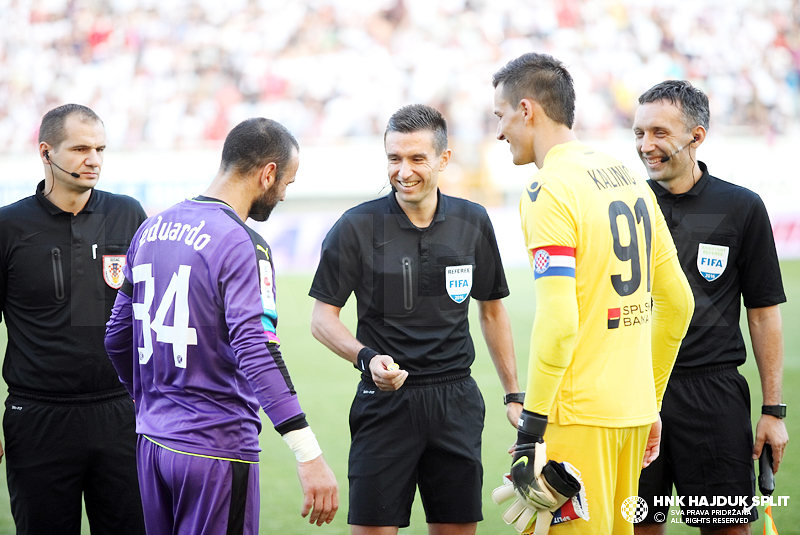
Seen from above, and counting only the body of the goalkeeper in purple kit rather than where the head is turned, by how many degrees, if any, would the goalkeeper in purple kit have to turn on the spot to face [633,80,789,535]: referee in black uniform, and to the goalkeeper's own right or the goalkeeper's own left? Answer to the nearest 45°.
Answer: approximately 45° to the goalkeeper's own right

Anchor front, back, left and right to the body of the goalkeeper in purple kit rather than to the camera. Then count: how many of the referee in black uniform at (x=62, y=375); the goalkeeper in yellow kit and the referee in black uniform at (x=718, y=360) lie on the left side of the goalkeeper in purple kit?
1

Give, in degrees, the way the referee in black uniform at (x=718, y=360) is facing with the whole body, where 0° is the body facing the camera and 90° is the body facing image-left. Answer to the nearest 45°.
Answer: approximately 45°

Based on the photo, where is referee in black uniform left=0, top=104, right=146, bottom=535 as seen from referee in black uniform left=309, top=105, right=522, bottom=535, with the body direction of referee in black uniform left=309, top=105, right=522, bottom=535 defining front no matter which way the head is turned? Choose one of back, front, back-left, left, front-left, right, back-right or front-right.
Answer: right

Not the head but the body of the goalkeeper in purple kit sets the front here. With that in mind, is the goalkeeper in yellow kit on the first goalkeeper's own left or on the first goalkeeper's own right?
on the first goalkeeper's own right

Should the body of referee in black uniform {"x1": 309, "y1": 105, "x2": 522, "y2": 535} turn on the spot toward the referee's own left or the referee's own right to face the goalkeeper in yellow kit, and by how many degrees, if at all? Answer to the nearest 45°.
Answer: approximately 45° to the referee's own left

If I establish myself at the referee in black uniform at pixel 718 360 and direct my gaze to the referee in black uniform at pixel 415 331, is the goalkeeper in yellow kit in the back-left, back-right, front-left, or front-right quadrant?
front-left

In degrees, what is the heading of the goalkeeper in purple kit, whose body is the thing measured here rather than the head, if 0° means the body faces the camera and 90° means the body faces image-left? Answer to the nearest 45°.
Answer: approximately 225°

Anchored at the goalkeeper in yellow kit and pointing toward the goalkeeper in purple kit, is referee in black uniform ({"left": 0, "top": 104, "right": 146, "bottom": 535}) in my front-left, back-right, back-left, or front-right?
front-right

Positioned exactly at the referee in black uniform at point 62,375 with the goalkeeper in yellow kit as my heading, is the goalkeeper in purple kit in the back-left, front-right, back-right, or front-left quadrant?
front-right

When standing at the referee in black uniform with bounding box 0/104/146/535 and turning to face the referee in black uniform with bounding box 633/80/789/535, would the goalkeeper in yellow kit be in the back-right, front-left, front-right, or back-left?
front-right

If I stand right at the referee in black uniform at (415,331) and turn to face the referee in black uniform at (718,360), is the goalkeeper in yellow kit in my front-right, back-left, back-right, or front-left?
front-right

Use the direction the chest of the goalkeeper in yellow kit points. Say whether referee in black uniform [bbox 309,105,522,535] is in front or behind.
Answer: in front

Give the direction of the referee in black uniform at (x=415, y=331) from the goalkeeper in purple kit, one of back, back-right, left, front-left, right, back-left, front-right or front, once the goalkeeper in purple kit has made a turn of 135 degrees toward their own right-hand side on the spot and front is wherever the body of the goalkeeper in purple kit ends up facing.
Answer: back-left

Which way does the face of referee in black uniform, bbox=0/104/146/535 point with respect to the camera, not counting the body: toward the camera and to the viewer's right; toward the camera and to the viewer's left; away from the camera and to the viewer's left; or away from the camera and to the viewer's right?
toward the camera and to the viewer's right

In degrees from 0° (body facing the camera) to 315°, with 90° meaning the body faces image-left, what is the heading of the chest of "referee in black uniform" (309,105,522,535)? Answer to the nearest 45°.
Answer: approximately 0°

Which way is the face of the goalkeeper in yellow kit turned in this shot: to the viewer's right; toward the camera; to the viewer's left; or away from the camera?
to the viewer's left

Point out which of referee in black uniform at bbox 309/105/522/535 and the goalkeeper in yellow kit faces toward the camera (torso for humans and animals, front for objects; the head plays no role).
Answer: the referee in black uniform

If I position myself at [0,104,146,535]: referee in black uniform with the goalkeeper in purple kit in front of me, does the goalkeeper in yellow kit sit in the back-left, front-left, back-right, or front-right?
front-left

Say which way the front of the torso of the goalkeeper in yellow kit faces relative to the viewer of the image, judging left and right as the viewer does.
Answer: facing away from the viewer and to the left of the viewer

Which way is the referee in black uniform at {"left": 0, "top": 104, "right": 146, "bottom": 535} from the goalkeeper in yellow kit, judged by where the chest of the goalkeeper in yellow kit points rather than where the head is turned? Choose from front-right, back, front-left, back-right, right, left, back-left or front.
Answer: front-left
